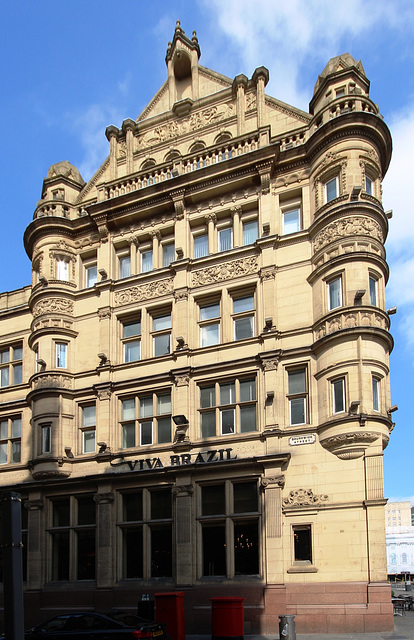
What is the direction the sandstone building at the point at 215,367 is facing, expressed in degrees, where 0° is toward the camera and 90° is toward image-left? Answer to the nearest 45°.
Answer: approximately 45°
